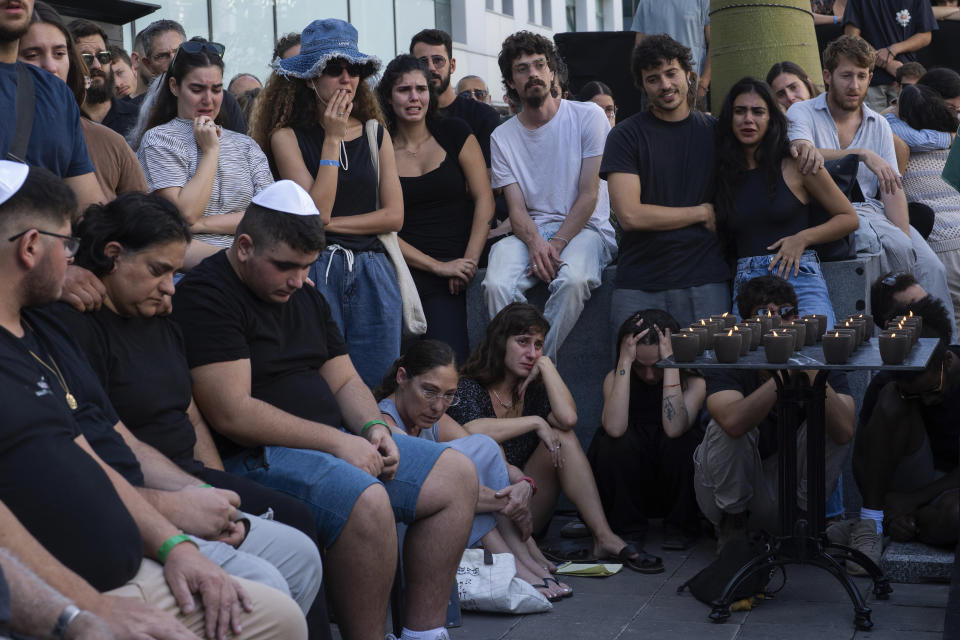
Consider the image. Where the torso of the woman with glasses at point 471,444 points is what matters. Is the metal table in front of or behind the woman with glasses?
in front

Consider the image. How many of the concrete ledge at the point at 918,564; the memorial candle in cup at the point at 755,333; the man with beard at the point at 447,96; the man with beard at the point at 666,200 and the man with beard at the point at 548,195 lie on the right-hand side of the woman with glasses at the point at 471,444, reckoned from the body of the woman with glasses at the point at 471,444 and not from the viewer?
0

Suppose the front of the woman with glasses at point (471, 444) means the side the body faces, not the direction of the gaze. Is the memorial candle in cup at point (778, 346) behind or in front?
in front

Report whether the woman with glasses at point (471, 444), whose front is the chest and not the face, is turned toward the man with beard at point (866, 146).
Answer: no

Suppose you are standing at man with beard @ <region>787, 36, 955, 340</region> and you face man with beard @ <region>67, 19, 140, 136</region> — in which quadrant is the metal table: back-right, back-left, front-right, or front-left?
front-left

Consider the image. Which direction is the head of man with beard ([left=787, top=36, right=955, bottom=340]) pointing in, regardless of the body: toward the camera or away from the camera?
toward the camera

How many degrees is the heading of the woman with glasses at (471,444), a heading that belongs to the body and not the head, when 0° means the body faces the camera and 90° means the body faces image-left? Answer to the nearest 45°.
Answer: approximately 315°

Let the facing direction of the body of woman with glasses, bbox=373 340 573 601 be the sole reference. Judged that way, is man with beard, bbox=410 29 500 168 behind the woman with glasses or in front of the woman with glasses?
behind

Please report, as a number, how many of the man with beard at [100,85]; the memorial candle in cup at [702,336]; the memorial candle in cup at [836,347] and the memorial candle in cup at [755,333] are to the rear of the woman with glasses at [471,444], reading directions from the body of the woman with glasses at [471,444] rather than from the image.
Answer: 1

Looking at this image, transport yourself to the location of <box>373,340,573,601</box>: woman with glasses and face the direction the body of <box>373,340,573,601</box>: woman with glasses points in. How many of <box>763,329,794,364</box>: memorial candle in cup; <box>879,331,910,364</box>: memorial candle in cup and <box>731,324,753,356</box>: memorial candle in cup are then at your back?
0

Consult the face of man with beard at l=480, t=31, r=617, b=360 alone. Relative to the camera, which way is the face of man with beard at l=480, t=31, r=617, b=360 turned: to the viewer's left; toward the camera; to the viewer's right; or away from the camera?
toward the camera

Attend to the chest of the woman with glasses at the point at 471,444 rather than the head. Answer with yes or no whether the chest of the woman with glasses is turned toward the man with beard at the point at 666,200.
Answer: no

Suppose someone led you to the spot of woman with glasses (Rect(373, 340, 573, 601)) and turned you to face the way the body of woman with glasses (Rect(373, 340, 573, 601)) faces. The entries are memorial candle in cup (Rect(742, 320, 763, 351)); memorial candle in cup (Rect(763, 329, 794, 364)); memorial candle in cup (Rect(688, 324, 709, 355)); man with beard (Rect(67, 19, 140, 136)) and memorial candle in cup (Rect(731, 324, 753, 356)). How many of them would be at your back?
1
